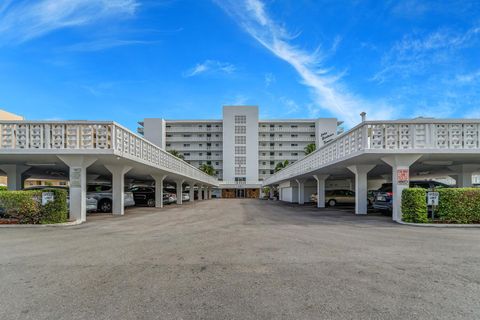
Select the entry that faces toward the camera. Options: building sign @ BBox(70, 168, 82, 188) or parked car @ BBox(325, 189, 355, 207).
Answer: the building sign

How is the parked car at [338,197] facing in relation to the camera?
to the viewer's right

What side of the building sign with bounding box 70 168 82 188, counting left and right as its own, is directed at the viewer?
front

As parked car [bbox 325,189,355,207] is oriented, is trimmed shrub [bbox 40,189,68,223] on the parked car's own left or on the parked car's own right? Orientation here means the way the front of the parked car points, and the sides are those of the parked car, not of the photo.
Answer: on the parked car's own right

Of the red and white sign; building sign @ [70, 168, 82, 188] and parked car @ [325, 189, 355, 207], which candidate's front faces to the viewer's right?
the parked car

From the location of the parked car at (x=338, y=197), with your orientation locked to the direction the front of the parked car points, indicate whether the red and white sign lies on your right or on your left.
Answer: on your right

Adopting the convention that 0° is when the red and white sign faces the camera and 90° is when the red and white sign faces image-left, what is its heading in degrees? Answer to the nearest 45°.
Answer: approximately 0°

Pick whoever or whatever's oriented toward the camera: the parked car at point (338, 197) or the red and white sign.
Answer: the red and white sign

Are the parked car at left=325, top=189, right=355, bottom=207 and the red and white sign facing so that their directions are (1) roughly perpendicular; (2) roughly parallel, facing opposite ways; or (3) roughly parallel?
roughly perpendicular

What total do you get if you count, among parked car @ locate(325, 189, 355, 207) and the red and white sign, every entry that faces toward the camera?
1

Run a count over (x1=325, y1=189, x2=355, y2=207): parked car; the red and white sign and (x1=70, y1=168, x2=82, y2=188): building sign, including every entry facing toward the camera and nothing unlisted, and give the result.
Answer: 2
